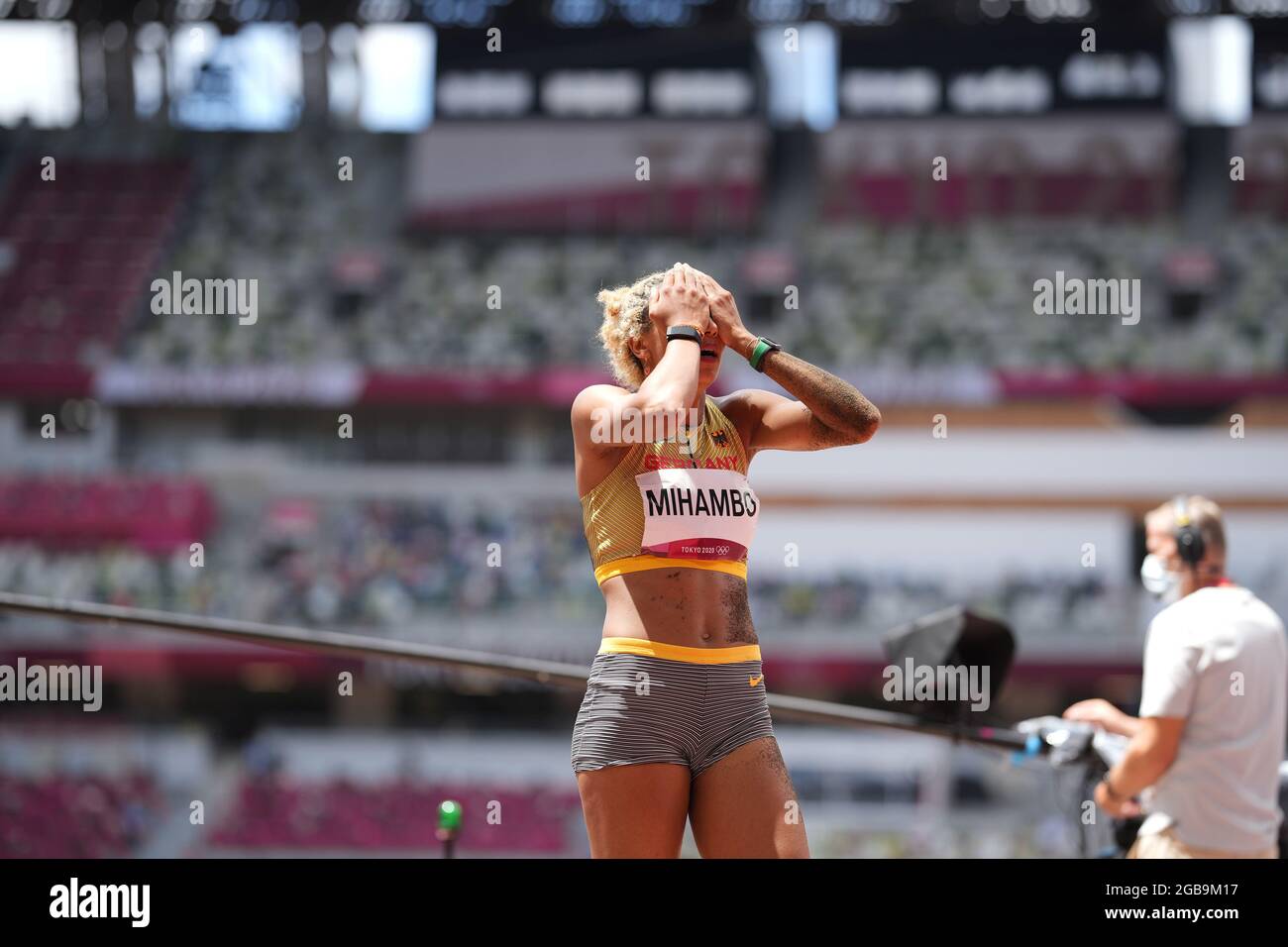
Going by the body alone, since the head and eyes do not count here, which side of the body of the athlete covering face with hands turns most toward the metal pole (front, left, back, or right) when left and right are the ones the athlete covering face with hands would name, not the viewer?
back

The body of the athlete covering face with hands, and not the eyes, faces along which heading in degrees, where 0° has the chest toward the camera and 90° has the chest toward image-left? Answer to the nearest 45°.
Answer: approximately 315°
